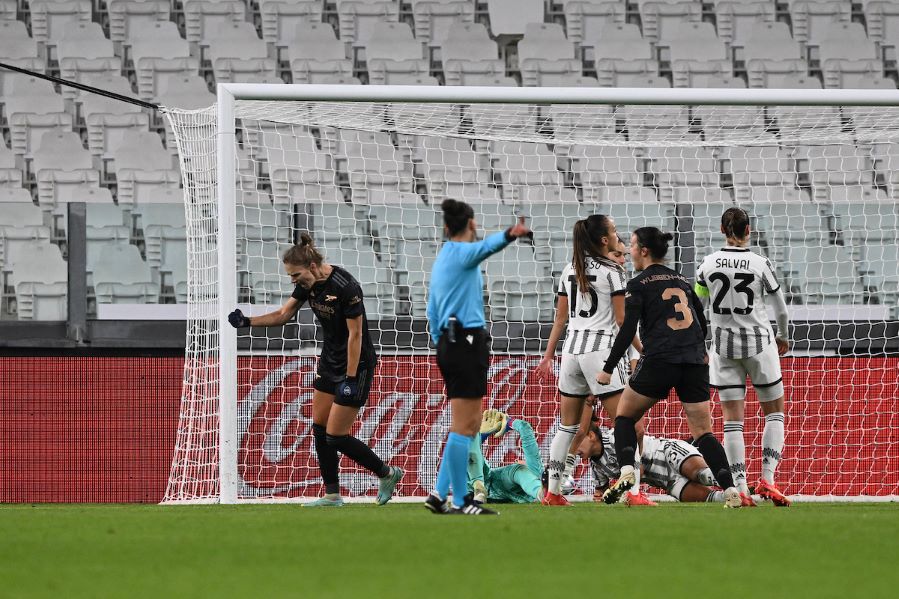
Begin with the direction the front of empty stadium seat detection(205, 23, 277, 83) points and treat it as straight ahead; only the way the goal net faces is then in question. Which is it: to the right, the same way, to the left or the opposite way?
the same way

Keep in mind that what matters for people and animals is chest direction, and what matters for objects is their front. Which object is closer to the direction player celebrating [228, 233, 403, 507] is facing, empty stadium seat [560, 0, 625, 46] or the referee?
the referee

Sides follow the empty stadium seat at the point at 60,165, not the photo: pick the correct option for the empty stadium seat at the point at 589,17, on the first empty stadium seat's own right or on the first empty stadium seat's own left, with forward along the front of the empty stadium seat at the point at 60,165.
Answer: on the first empty stadium seat's own left

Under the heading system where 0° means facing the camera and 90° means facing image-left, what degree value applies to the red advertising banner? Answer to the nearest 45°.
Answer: approximately 0°

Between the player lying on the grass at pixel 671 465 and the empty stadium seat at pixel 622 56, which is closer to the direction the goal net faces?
the player lying on the grass

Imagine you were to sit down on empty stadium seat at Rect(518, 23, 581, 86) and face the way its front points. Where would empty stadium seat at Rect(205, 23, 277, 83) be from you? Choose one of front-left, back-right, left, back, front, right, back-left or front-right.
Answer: right

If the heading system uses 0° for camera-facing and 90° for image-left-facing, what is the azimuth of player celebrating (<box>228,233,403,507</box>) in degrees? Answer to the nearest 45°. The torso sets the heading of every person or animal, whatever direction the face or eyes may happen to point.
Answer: approximately 45°

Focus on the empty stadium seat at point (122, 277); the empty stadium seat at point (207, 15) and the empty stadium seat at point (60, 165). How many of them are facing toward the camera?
3

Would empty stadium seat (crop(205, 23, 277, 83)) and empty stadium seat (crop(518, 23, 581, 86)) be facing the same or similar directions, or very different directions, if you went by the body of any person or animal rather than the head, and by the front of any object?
same or similar directions

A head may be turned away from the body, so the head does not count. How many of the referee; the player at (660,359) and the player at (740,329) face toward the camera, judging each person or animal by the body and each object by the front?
0

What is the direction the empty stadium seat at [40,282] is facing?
toward the camera

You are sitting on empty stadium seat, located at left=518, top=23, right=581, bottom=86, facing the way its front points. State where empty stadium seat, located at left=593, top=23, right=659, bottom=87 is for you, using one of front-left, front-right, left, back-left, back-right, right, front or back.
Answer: left

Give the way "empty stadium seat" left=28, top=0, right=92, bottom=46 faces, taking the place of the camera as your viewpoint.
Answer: facing the viewer

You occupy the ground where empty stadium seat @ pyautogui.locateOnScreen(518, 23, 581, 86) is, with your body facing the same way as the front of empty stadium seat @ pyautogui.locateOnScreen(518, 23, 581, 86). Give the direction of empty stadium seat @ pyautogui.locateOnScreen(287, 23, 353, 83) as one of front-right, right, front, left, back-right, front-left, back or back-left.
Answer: right

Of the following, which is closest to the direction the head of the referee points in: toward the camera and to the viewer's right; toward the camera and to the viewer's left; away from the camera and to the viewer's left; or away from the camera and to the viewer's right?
away from the camera and to the viewer's right

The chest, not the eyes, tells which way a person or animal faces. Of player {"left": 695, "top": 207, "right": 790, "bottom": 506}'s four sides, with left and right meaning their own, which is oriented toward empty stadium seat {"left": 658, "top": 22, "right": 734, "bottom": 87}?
front

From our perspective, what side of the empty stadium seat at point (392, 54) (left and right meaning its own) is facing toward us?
front

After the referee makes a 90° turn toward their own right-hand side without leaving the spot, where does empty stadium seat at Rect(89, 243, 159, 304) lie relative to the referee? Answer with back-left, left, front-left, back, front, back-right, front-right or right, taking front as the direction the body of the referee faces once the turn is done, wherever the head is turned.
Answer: back

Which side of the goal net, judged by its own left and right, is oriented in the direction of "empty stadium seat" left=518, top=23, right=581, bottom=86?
back

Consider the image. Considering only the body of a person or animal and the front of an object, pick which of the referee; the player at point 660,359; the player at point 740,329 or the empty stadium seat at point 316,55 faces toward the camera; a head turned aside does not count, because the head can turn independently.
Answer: the empty stadium seat

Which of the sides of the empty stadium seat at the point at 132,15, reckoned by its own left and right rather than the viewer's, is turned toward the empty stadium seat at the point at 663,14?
left

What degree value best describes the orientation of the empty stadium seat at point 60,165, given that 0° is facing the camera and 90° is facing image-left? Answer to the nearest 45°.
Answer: approximately 0°
